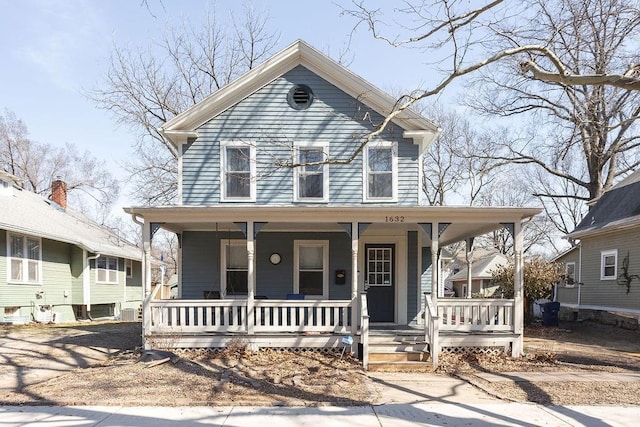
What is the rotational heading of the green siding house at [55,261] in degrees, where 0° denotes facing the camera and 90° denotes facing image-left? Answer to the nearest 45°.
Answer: approximately 45°

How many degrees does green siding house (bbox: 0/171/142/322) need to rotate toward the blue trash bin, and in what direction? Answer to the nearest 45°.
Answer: approximately 90° to its left

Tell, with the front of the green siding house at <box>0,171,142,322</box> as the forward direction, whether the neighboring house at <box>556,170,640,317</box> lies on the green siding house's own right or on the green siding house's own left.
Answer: on the green siding house's own left

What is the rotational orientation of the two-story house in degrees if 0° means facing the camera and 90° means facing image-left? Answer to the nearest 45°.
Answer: approximately 0°
